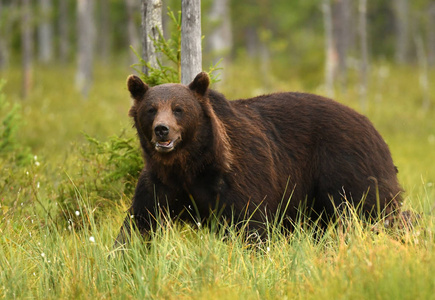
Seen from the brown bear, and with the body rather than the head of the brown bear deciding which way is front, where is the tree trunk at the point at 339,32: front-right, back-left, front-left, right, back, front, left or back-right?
back-right

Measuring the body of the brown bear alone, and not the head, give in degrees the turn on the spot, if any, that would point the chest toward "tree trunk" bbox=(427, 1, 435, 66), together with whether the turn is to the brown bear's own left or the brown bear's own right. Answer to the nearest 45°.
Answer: approximately 135° to the brown bear's own right

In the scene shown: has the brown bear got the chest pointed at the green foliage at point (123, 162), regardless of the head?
no

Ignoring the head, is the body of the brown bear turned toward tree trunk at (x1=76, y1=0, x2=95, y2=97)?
no

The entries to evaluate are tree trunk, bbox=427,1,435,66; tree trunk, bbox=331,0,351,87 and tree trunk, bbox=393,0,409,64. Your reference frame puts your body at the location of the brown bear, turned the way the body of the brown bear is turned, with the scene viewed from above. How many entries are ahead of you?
0

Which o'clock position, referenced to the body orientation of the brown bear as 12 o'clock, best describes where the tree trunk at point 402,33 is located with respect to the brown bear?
The tree trunk is roughly at 5 o'clock from the brown bear.

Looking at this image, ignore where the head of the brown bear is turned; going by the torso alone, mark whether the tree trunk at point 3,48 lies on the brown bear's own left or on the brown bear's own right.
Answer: on the brown bear's own right

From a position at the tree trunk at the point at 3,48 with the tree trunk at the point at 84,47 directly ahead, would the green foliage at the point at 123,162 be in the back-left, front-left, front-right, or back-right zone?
front-right

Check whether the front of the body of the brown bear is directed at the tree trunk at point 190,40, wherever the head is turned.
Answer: no

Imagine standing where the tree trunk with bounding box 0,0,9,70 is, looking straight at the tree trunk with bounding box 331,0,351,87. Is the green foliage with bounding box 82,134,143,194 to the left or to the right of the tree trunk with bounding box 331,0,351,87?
right

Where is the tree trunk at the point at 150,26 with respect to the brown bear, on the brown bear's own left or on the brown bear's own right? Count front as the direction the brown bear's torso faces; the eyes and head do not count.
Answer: on the brown bear's own right
